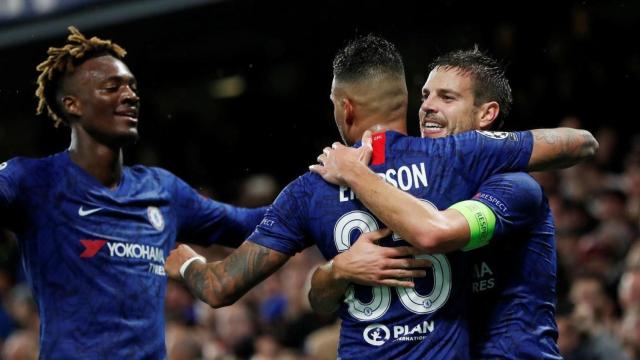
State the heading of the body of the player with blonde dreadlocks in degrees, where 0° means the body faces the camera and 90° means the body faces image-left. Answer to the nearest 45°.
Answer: approximately 315°

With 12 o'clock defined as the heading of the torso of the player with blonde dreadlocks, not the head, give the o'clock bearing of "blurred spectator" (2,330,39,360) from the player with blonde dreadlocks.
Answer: The blurred spectator is roughly at 7 o'clock from the player with blonde dreadlocks.
